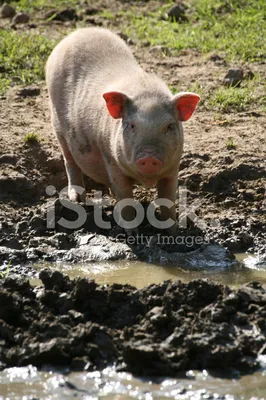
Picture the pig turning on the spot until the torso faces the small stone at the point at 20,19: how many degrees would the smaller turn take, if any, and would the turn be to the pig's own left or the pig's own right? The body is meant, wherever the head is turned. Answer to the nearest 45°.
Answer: approximately 135° to the pig's own left

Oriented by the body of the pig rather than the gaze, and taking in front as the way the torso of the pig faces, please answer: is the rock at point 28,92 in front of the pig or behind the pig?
behind

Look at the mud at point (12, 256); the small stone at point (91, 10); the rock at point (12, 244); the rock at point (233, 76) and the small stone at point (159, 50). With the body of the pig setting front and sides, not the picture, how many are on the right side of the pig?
2

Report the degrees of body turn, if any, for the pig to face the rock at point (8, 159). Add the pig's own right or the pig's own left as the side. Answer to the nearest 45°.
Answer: approximately 180°

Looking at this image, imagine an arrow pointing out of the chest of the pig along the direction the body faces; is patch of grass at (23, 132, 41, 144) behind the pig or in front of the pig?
behind

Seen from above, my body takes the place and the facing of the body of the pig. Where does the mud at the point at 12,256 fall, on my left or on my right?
on my right

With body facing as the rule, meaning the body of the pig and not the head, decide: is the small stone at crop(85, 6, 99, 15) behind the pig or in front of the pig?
behind

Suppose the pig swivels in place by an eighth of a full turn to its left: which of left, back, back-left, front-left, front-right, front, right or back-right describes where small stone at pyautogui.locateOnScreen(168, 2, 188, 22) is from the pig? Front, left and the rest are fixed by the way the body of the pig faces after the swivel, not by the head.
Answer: left

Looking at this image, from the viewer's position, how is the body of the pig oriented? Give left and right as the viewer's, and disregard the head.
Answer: facing the viewer and to the right of the viewer

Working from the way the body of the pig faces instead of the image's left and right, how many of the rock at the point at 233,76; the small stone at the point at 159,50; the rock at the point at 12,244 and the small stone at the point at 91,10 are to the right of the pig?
1

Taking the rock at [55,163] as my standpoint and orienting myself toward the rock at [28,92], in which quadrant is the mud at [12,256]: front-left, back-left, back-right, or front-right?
back-left

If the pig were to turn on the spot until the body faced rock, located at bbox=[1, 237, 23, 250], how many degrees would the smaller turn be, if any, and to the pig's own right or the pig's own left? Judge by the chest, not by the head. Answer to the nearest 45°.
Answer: approximately 90° to the pig's own right

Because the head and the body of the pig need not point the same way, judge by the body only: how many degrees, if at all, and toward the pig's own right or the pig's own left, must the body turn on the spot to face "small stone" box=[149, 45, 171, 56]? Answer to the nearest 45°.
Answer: approximately 135° to the pig's own left
